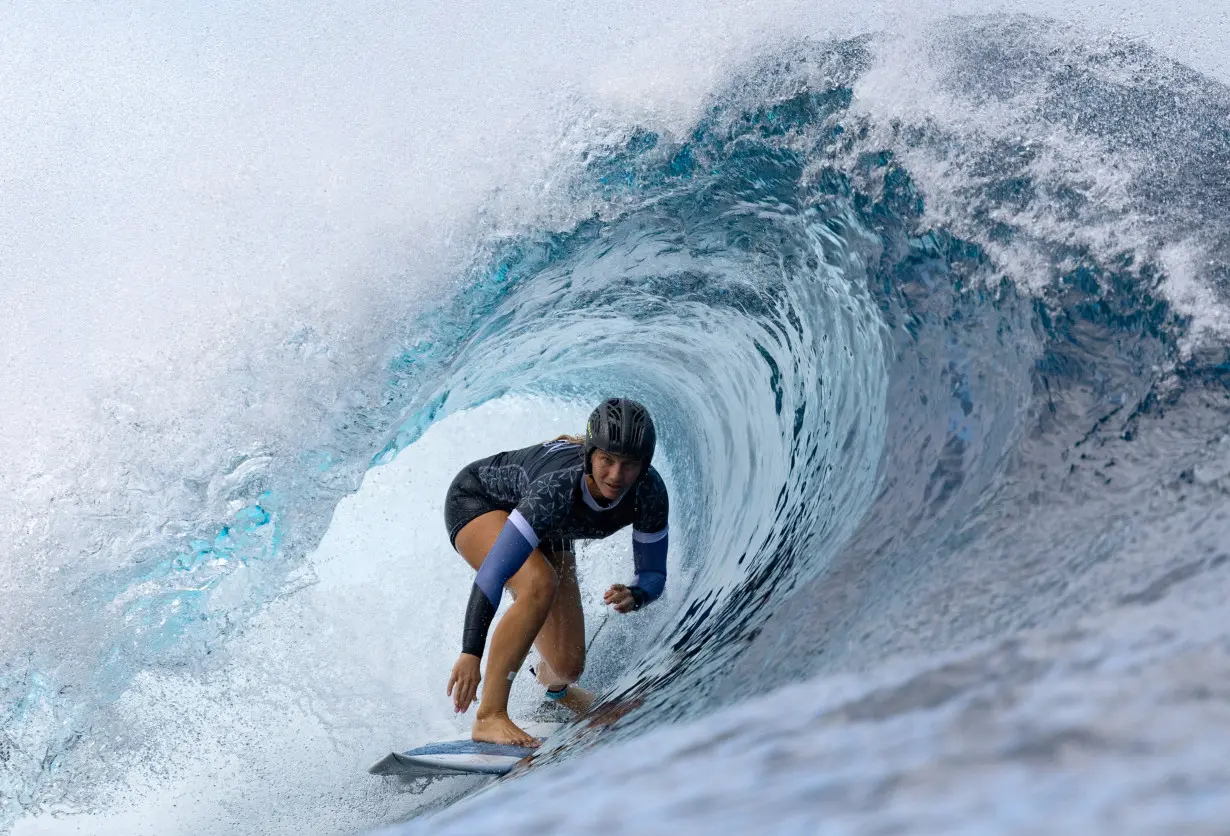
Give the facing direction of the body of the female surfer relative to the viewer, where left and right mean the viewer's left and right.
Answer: facing the viewer and to the right of the viewer
